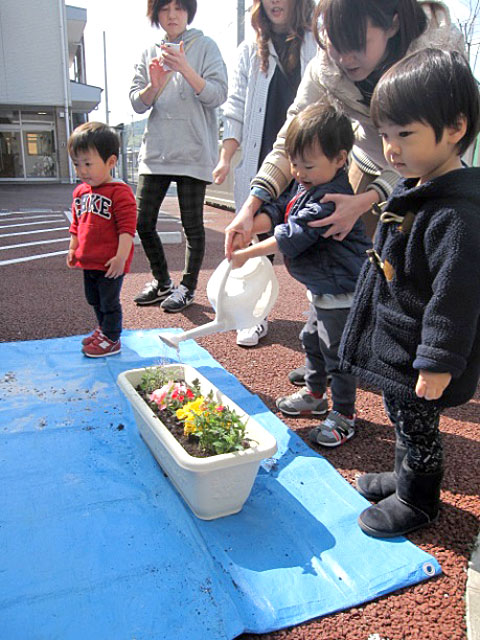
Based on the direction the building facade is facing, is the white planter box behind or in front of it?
in front

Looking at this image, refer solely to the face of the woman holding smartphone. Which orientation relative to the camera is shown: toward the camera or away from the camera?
toward the camera

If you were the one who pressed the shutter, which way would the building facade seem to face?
facing the viewer

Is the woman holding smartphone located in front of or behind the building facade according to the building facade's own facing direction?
in front
